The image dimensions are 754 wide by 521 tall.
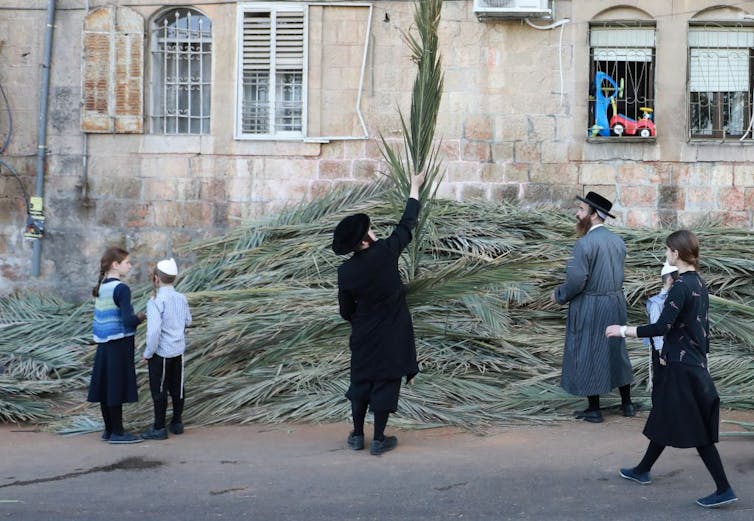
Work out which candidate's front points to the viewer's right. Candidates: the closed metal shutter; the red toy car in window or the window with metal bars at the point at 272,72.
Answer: the red toy car in window

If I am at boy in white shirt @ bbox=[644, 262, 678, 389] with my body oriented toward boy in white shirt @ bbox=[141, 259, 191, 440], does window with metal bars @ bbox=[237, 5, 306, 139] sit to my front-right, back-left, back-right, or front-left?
front-right

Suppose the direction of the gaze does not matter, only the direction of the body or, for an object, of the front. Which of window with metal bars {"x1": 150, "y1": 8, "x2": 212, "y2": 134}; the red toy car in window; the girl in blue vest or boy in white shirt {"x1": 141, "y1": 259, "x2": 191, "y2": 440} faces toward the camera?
the window with metal bars

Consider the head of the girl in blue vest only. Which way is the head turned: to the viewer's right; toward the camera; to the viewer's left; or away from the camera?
to the viewer's right

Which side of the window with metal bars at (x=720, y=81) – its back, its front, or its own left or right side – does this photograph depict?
front

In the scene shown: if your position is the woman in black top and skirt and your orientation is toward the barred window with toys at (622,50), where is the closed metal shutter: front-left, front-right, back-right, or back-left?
front-left

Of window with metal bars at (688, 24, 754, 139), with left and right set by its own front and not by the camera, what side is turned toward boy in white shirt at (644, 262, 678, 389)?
front

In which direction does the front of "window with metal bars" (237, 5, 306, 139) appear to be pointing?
toward the camera

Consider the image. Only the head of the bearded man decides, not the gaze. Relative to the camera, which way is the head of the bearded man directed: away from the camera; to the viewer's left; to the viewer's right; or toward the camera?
to the viewer's left

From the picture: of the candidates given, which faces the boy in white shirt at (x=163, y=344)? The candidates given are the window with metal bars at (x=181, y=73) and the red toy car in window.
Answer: the window with metal bars

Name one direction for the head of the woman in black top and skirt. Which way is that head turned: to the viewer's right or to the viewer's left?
to the viewer's left

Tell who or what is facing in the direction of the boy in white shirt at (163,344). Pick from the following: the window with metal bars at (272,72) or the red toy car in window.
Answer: the window with metal bars

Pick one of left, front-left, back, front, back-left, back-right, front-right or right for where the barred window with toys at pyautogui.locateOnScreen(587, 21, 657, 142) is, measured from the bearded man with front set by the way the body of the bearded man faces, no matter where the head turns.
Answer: front-right

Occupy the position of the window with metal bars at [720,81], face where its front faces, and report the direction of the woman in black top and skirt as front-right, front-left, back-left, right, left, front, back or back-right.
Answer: front

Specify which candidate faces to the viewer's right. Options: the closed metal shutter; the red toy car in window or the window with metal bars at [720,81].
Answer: the red toy car in window
